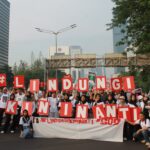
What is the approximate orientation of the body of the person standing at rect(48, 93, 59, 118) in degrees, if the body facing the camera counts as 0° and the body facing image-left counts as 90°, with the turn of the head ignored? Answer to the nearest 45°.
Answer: approximately 0°

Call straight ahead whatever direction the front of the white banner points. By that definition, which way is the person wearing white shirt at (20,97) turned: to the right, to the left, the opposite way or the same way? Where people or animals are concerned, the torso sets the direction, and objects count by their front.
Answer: the same way

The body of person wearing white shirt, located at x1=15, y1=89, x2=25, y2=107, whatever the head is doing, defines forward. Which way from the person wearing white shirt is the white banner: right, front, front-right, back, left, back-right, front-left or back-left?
front-left

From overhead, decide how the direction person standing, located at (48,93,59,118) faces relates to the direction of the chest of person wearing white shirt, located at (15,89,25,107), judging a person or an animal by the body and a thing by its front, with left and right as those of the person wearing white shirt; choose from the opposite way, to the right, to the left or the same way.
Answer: the same way

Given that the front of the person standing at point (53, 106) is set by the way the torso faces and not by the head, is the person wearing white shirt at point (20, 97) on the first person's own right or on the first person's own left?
on the first person's own right

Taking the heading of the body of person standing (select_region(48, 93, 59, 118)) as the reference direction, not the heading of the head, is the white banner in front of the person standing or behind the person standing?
in front

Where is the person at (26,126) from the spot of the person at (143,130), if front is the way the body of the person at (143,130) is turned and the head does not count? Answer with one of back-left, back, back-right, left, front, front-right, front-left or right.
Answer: front-right

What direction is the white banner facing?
toward the camera

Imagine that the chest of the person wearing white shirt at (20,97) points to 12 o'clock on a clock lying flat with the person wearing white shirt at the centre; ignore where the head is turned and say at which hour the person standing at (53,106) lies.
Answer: The person standing is roughly at 9 o'clock from the person wearing white shirt.

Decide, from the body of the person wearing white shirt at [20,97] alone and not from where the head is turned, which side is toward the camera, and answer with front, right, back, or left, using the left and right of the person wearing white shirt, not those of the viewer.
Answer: front

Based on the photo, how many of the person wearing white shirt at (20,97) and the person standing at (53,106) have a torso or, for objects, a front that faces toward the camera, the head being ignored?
2

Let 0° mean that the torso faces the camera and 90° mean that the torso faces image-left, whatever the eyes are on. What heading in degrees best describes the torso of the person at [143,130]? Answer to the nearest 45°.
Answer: approximately 45°

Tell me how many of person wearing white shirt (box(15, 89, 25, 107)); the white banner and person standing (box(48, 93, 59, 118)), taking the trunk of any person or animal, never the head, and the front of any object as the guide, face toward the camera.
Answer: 3
